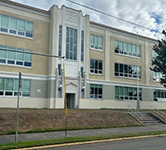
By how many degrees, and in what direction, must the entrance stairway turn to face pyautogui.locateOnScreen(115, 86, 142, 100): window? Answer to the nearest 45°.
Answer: approximately 135° to its left

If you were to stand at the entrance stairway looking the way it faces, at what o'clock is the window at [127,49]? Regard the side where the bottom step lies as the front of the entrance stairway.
The window is roughly at 7 o'clock from the entrance stairway.

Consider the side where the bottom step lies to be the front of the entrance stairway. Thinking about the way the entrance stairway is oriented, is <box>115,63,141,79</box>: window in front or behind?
behind

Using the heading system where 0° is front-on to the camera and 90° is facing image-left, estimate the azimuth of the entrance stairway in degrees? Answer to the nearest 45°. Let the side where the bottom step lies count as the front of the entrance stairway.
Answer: approximately 315°
